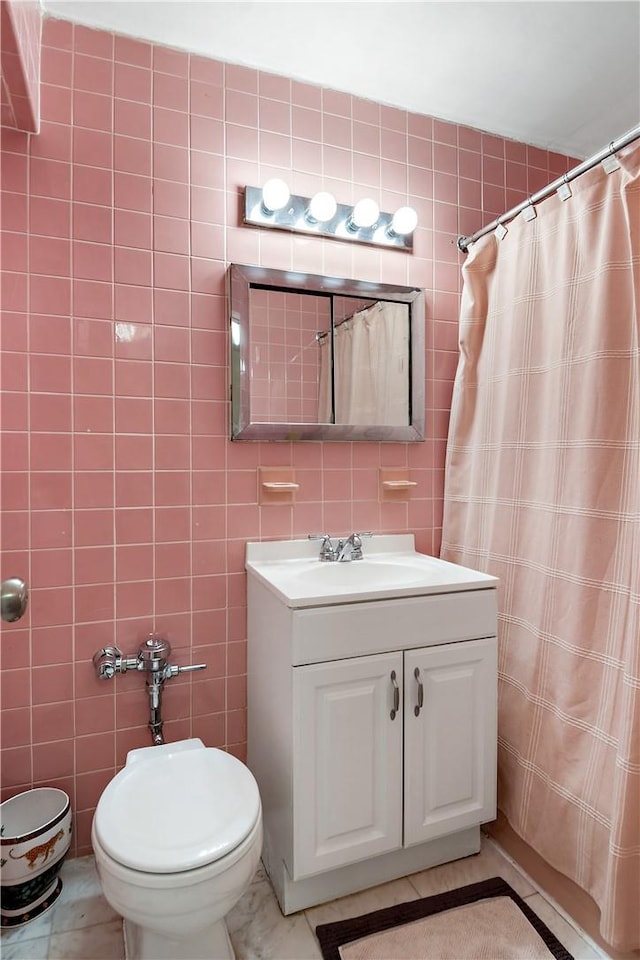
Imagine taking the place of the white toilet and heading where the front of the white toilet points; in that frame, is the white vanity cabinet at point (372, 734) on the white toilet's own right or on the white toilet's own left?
on the white toilet's own left

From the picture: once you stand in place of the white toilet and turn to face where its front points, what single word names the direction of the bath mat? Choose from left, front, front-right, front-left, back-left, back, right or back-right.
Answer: left

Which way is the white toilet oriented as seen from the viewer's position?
toward the camera

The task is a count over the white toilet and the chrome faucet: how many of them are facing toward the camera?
2

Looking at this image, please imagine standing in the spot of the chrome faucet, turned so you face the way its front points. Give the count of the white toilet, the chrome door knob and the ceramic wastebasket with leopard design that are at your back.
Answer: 0

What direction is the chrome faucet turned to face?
toward the camera

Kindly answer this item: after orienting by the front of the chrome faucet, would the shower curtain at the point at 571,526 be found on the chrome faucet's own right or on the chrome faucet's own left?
on the chrome faucet's own left

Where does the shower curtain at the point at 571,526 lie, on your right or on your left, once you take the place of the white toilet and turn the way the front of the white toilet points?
on your left

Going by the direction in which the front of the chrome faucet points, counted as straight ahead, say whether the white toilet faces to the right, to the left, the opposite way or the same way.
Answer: the same way

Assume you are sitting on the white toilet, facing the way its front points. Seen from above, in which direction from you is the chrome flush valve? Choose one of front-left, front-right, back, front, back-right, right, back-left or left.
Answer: back
